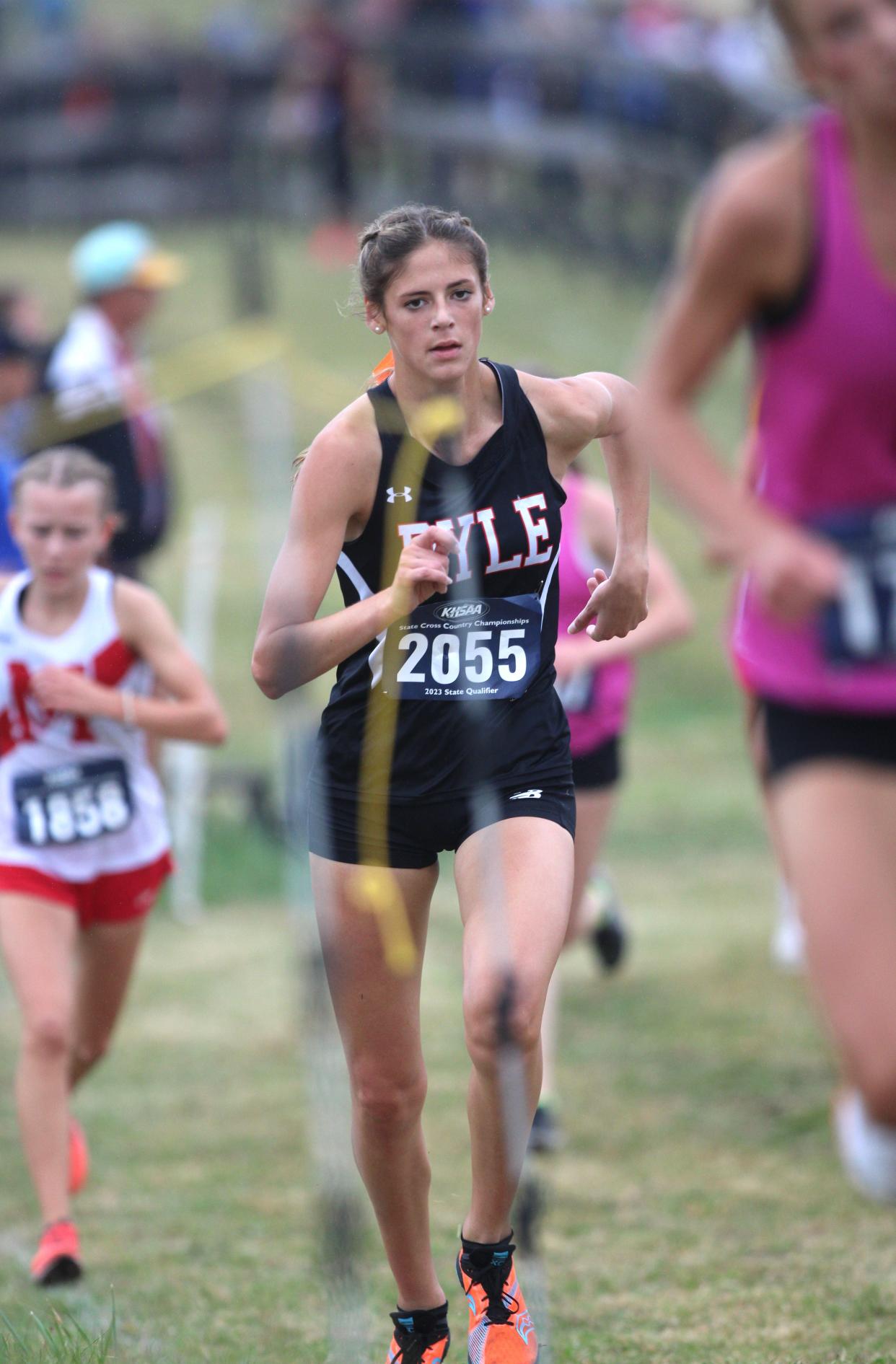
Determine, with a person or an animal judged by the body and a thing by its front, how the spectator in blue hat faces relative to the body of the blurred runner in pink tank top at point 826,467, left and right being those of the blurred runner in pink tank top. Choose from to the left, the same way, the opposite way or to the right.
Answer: to the left

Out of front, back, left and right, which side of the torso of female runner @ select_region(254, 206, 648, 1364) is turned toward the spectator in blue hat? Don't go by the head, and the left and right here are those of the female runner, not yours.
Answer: back

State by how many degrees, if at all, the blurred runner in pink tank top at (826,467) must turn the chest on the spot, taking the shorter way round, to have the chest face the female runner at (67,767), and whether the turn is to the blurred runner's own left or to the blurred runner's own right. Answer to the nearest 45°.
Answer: approximately 135° to the blurred runner's own right

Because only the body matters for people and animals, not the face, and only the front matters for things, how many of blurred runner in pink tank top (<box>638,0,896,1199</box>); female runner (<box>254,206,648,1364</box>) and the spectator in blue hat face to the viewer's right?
1

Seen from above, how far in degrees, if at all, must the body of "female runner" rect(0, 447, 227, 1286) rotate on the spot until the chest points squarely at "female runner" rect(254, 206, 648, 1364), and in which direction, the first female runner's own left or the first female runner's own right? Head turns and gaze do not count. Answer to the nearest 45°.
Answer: approximately 45° to the first female runner's own left

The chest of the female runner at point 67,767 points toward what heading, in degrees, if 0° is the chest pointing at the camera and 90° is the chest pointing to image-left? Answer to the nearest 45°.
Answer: approximately 0°

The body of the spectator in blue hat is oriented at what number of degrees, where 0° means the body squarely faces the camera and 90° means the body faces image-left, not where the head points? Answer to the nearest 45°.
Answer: approximately 270°

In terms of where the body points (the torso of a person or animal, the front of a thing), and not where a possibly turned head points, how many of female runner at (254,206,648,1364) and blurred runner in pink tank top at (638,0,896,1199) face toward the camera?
2

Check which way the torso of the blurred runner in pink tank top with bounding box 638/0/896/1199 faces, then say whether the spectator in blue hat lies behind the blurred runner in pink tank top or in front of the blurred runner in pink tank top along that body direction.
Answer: behind
